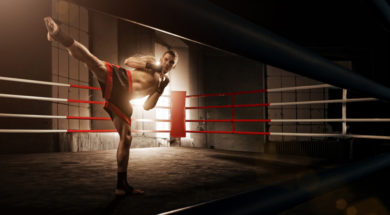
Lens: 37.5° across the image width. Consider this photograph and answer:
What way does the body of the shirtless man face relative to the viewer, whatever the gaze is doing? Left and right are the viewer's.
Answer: facing the viewer

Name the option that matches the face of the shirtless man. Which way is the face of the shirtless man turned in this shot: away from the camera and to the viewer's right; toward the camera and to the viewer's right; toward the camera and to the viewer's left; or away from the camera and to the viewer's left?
toward the camera and to the viewer's left
